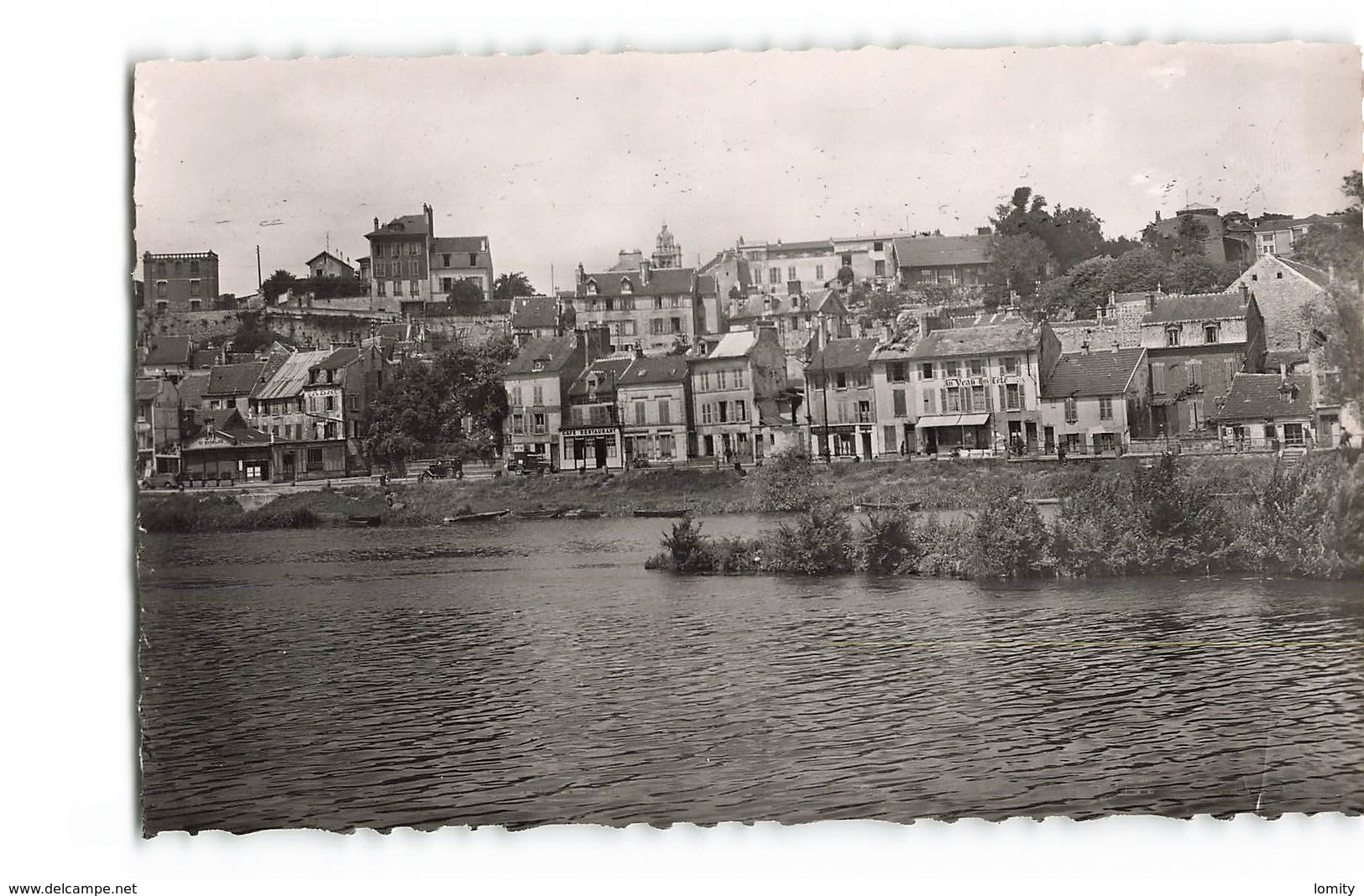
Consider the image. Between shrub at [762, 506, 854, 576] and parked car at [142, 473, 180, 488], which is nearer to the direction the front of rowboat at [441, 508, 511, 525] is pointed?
the shrub

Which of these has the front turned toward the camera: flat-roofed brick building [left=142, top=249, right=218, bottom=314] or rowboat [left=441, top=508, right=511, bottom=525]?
the flat-roofed brick building

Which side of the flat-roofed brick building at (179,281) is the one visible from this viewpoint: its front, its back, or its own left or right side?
front
